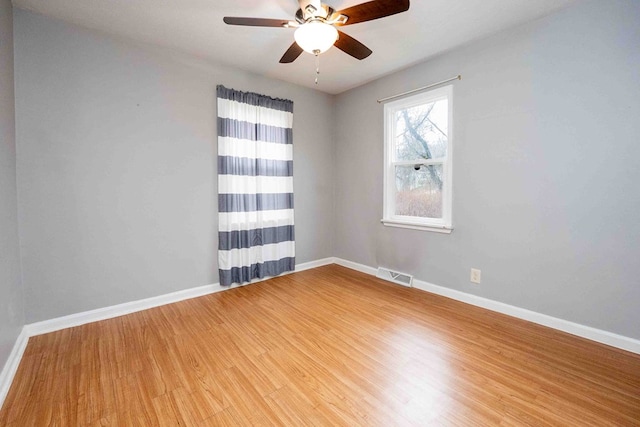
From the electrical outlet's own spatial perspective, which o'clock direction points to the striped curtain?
The striped curtain is roughly at 1 o'clock from the electrical outlet.

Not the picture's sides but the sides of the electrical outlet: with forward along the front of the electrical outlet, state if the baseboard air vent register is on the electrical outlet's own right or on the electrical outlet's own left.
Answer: on the electrical outlet's own right

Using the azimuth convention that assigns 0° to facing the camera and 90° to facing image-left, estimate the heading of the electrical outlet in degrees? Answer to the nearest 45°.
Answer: approximately 45°
